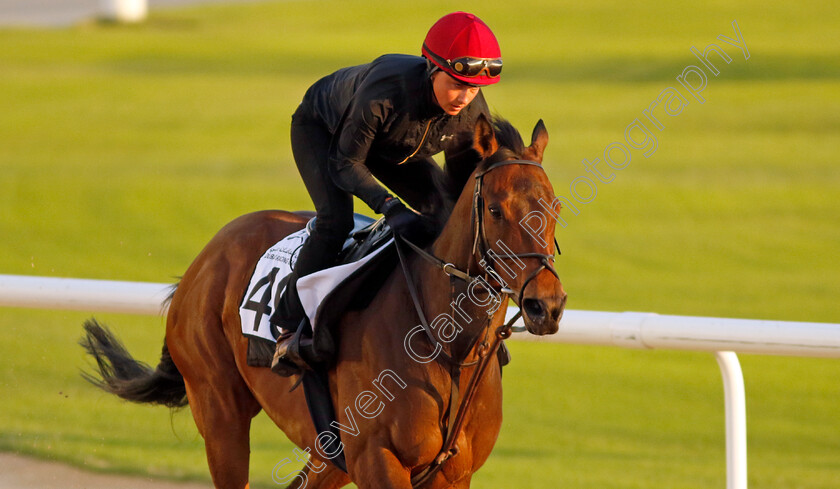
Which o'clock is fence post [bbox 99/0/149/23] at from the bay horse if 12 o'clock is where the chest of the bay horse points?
The fence post is roughly at 7 o'clock from the bay horse.

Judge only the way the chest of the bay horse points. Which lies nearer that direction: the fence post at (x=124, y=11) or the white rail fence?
the white rail fence

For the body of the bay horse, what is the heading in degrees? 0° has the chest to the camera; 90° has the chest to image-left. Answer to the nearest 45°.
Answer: approximately 315°

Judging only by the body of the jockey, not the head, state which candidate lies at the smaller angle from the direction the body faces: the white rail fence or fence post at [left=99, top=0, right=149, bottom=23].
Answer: the white rail fence

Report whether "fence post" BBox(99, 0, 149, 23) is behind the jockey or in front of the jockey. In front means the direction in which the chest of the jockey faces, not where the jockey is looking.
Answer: behind

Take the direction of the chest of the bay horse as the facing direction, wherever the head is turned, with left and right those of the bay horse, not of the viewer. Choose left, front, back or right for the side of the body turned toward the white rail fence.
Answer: left
